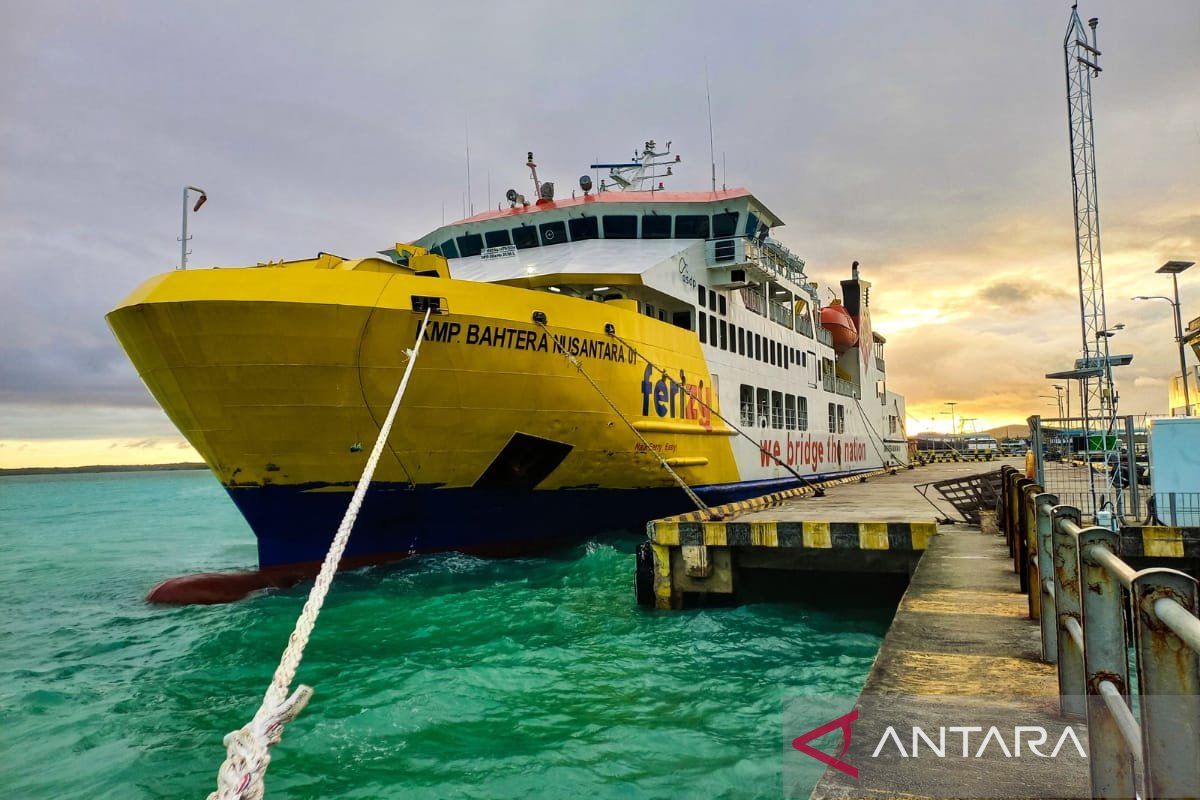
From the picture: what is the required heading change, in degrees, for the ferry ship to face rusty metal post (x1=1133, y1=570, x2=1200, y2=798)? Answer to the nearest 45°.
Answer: approximately 45° to its left

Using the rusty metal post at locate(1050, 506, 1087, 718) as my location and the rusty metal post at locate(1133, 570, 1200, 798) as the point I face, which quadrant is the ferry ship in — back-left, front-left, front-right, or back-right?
back-right

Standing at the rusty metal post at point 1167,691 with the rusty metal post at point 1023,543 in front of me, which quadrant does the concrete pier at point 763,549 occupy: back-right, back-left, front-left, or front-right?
front-left

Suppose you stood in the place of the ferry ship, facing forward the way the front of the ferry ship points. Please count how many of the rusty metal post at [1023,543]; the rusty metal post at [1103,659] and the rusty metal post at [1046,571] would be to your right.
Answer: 0

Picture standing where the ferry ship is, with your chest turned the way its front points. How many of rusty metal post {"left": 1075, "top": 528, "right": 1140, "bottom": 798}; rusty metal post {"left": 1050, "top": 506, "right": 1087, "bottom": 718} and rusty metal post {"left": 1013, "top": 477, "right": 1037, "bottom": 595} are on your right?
0

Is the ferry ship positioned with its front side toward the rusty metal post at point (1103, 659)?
no

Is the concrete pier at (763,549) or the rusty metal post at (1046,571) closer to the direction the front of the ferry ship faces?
the rusty metal post

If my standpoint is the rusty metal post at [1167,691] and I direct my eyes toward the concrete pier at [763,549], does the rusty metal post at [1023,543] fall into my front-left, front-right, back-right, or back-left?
front-right

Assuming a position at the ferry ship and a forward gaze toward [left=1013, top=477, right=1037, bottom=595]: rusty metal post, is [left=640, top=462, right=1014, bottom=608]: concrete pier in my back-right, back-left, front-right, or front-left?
front-left

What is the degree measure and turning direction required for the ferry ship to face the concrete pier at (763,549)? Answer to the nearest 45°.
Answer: approximately 90° to its left

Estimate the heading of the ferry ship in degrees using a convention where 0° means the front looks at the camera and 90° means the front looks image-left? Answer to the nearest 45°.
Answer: approximately 45°

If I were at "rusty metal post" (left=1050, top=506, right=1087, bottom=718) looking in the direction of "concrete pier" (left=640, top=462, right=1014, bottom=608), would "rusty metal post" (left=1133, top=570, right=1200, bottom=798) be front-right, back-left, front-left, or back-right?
back-left

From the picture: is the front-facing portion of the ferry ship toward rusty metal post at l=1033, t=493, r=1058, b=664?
no

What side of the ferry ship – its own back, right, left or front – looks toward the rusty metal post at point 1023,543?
left

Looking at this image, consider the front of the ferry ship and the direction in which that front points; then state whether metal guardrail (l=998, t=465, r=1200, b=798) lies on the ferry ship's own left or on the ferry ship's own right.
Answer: on the ferry ship's own left
